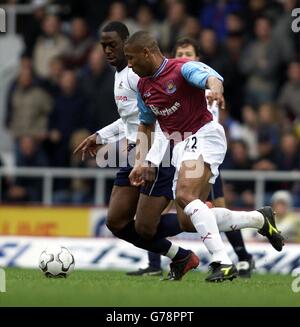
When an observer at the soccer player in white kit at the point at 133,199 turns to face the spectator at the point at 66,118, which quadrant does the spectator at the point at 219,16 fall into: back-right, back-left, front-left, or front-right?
front-right

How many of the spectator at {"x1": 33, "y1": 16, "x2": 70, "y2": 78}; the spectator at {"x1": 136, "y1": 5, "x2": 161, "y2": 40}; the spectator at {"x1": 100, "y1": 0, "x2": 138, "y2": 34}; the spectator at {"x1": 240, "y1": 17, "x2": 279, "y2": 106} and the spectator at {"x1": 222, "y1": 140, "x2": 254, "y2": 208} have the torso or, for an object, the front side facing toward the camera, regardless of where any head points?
5

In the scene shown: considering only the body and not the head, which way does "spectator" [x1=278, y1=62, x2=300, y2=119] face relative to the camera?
toward the camera

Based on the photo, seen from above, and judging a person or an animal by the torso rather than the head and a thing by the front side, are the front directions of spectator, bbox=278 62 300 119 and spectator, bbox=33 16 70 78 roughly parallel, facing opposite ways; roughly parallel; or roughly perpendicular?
roughly parallel

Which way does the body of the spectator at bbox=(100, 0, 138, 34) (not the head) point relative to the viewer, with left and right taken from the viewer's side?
facing the viewer

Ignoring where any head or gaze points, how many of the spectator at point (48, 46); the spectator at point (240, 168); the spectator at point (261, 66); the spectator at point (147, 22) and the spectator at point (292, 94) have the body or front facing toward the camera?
5

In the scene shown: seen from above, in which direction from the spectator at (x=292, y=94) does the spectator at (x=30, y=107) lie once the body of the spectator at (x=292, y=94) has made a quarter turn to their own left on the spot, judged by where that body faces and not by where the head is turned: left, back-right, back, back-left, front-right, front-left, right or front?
back

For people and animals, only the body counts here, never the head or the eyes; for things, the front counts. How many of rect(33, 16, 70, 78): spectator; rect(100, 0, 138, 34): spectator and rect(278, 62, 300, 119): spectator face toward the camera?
3

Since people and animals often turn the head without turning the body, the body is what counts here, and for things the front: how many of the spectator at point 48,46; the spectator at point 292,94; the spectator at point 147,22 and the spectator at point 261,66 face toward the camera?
4

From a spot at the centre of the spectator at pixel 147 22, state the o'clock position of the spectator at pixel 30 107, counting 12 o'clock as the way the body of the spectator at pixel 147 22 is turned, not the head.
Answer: the spectator at pixel 30 107 is roughly at 3 o'clock from the spectator at pixel 147 22.

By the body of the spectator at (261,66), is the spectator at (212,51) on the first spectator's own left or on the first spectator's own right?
on the first spectator's own right

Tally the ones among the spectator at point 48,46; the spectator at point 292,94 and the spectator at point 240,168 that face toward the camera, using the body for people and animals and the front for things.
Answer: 3

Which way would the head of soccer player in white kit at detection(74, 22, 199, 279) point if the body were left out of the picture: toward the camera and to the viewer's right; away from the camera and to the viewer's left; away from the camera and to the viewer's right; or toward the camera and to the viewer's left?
toward the camera and to the viewer's left

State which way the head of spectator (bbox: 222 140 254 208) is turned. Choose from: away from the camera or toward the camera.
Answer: toward the camera
